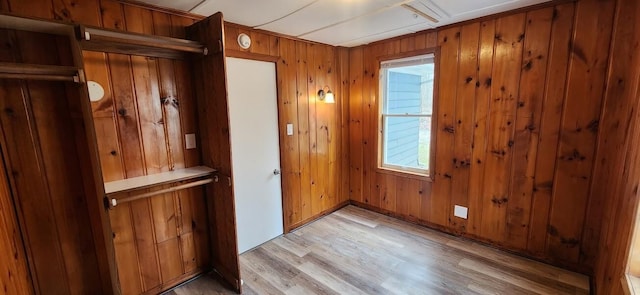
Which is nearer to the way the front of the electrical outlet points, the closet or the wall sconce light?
the closet

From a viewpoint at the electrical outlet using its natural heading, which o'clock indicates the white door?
The white door is roughly at 2 o'clock from the electrical outlet.

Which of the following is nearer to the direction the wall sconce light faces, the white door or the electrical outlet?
the electrical outlet

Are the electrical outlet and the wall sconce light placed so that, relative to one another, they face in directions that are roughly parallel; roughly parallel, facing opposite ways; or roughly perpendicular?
roughly perpendicular

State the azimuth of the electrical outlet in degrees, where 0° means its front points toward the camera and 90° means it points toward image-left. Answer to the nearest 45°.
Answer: approximately 0°

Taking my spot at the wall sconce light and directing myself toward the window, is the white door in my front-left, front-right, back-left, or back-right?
back-right

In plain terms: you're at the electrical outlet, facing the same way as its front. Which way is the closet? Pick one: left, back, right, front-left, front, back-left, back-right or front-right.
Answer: front-right

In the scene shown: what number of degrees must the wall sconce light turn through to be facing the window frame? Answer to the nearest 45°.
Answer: approximately 45° to its left

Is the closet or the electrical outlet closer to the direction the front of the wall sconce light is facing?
the electrical outlet

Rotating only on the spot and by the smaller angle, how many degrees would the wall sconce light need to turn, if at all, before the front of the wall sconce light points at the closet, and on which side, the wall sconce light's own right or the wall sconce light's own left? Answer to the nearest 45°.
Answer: approximately 90° to the wall sconce light's own right

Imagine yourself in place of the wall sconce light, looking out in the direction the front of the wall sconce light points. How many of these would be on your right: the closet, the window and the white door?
2

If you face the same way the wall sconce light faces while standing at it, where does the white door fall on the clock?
The white door is roughly at 3 o'clock from the wall sconce light.

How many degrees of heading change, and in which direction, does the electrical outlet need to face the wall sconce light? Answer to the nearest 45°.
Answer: approximately 90° to its right

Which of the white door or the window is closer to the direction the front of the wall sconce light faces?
the window

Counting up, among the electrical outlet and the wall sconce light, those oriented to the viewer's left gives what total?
0

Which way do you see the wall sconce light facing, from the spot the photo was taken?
facing the viewer and to the right of the viewer

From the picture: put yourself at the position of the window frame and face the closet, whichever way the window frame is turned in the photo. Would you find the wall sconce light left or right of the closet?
right
